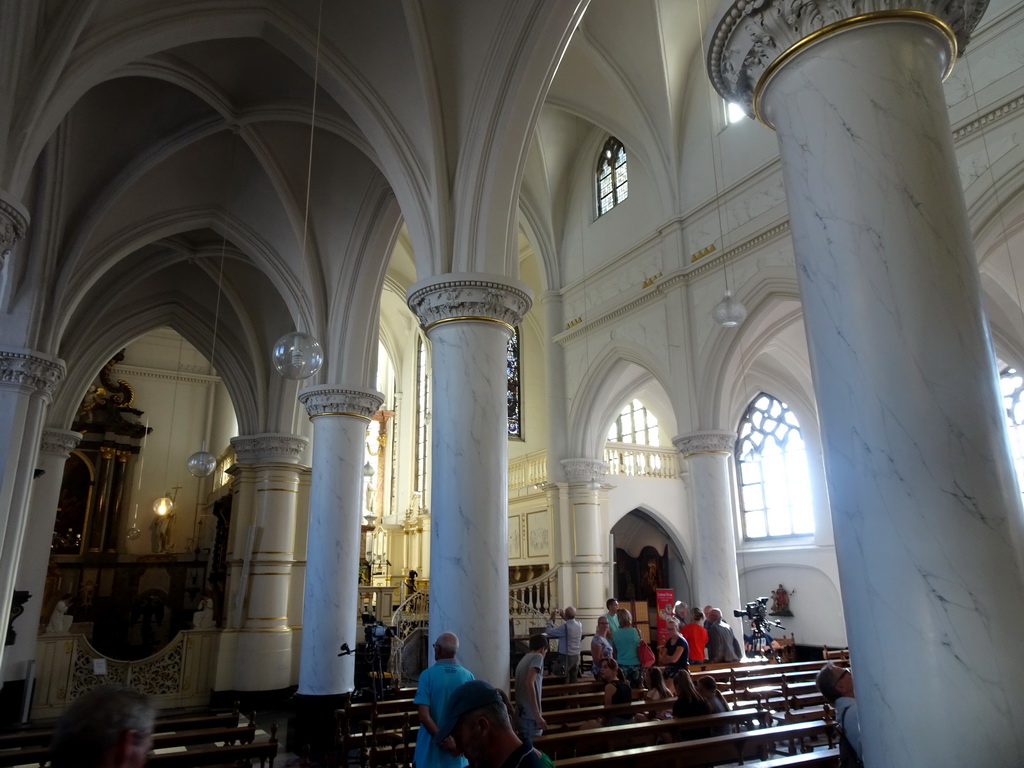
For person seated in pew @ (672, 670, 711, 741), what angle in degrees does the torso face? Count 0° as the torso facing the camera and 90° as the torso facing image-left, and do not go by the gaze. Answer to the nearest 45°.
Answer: approximately 135°

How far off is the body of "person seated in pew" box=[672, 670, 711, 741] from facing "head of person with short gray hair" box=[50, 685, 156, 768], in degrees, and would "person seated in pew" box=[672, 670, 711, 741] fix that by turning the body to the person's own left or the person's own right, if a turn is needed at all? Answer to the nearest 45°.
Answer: approximately 135° to the person's own left

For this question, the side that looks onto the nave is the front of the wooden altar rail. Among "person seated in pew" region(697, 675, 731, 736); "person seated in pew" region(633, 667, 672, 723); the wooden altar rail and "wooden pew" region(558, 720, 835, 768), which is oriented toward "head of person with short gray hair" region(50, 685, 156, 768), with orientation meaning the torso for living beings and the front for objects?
the wooden altar rail

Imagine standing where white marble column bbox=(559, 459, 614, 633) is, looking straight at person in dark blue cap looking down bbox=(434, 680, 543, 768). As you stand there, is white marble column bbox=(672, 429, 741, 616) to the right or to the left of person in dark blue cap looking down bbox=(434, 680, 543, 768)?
left

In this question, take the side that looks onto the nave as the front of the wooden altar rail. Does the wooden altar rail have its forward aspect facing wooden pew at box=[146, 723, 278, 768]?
yes

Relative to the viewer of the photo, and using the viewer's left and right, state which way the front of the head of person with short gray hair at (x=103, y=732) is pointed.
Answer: facing away from the viewer and to the right of the viewer

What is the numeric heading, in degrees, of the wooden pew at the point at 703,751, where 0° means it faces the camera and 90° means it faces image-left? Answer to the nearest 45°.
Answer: approximately 135°

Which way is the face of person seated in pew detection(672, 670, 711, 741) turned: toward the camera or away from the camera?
away from the camera

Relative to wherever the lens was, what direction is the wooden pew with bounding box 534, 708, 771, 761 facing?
facing away from the viewer and to the left of the viewer

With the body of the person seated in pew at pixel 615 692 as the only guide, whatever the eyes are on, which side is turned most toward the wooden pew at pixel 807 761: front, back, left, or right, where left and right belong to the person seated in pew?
back

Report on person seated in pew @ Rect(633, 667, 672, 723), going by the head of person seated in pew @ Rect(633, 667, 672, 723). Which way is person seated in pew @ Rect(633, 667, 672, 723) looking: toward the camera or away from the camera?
away from the camera
